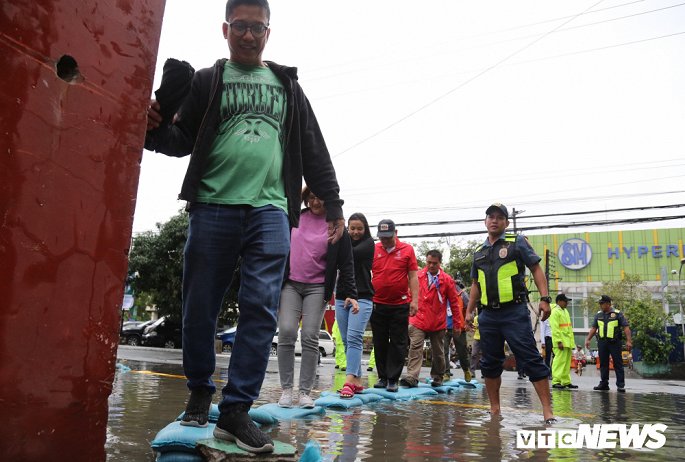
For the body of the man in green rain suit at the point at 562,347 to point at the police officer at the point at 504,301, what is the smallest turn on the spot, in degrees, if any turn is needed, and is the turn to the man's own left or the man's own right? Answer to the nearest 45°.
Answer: approximately 90° to the man's own right

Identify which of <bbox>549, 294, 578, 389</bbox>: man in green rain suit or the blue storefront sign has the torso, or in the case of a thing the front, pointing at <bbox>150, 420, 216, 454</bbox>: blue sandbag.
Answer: the blue storefront sign

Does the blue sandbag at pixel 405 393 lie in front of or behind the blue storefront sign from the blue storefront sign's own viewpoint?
in front

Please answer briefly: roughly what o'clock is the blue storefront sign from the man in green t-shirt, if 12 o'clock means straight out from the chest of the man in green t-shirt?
The blue storefront sign is roughly at 7 o'clock from the man in green t-shirt.

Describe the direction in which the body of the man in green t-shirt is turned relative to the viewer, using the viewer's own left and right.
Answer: facing the viewer

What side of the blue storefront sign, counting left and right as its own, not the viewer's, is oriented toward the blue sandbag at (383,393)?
front
